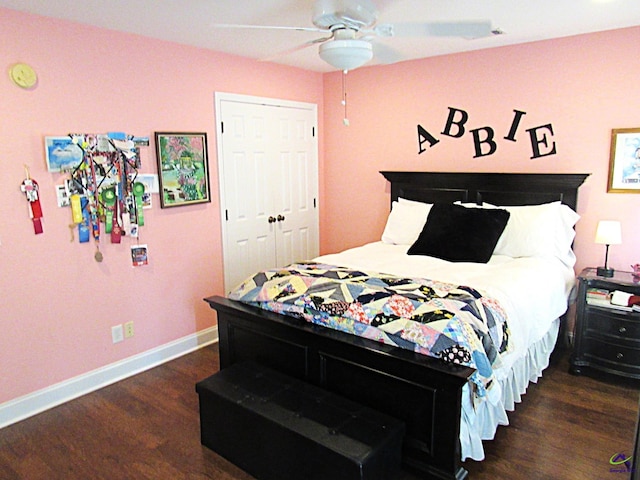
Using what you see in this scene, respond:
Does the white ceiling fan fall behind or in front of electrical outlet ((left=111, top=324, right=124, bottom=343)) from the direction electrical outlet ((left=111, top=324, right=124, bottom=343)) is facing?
in front

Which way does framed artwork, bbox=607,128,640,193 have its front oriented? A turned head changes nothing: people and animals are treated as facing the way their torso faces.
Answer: toward the camera

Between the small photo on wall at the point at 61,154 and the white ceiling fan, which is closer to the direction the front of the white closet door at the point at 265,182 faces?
the white ceiling fan

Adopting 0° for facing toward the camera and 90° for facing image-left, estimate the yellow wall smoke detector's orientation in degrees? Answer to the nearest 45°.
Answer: approximately 315°

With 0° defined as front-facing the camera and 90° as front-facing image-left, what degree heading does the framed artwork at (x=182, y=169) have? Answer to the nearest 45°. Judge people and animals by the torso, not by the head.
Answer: approximately 315°

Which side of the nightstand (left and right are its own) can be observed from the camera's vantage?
front

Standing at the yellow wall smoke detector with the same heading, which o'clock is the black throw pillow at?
The black throw pillow is roughly at 11 o'clock from the yellow wall smoke detector.

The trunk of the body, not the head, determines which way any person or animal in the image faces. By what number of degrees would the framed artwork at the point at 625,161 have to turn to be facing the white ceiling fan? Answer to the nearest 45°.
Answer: approximately 45° to its right

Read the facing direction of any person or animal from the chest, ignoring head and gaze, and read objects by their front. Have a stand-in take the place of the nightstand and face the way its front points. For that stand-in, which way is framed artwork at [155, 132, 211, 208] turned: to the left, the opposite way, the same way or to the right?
to the left

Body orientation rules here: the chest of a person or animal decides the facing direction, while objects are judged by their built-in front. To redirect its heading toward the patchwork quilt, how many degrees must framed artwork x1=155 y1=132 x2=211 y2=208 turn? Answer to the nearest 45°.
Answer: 0° — it already faces it

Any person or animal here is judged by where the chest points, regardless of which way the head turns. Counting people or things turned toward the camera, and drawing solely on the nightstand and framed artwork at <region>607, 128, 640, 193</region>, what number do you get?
2

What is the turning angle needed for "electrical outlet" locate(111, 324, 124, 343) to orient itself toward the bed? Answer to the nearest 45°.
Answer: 0° — it already faces it

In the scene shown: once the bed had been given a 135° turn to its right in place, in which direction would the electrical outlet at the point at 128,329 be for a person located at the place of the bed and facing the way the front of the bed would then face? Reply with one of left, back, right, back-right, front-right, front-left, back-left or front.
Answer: left

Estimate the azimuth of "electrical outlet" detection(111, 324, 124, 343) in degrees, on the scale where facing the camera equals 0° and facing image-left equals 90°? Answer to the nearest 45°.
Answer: approximately 315°

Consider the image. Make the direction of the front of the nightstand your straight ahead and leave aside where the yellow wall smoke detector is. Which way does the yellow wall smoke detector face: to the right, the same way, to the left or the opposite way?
to the left
